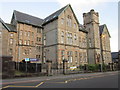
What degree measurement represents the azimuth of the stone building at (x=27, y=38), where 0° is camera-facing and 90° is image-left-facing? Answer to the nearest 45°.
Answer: approximately 315°

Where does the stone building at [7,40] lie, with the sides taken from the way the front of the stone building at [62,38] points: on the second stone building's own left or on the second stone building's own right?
on the second stone building's own right

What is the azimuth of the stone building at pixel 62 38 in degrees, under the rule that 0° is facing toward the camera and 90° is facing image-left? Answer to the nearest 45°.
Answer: approximately 315°

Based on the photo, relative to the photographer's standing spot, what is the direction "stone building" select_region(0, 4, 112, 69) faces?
facing the viewer and to the right of the viewer

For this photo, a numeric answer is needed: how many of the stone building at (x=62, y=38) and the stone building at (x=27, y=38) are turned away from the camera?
0
